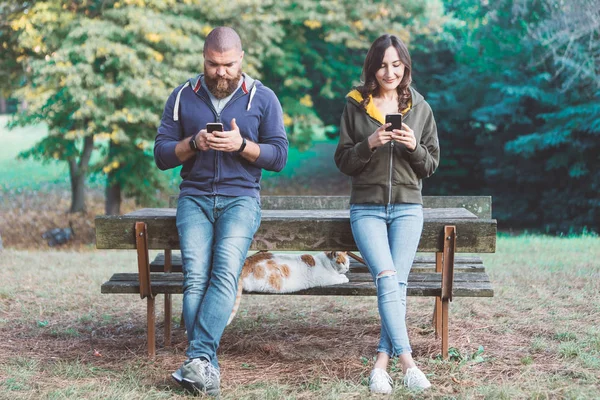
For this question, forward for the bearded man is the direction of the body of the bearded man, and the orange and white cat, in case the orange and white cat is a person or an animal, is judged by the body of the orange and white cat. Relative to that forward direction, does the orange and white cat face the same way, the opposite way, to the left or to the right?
to the left

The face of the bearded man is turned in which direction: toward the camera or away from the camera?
toward the camera

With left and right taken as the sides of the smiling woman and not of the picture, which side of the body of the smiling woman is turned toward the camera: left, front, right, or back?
front

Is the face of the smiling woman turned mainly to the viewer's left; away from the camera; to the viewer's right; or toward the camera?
toward the camera

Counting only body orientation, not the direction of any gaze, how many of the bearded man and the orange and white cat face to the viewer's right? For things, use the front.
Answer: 1

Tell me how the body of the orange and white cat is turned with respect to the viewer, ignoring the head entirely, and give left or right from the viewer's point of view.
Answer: facing to the right of the viewer

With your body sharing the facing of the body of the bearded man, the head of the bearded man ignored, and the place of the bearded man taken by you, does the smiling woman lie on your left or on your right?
on your left

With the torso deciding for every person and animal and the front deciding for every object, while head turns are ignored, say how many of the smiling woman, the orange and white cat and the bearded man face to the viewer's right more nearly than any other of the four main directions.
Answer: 1

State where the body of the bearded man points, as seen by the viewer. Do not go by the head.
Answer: toward the camera

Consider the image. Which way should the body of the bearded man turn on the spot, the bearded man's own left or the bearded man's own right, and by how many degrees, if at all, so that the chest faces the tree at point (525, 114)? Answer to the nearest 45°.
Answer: approximately 135° to the bearded man's own left

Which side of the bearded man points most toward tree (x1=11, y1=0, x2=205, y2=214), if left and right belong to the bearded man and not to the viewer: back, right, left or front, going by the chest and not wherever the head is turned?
back

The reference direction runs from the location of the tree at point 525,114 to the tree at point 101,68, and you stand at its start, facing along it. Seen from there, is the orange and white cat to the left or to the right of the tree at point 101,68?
left
